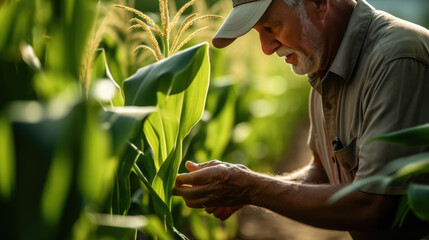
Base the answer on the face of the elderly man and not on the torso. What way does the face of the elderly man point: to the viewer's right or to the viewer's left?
to the viewer's left

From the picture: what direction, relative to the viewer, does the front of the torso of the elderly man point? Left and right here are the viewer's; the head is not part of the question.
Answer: facing to the left of the viewer
